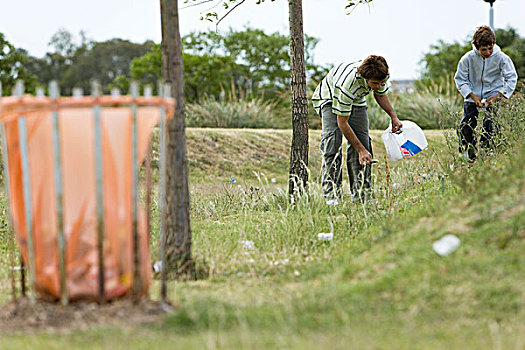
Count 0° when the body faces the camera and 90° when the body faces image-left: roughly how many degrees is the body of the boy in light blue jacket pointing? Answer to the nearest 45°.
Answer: approximately 0°

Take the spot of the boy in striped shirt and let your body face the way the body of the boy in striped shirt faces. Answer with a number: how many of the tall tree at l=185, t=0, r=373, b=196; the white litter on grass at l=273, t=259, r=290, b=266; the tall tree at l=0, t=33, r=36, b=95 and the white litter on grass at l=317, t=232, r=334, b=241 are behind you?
2

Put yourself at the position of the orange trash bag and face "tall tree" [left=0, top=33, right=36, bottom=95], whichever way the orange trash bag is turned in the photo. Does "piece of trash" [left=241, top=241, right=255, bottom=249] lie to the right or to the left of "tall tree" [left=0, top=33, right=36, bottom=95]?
right

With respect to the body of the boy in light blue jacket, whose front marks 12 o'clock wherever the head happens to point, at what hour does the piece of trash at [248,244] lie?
The piece of trash is roughly at 1 o'clock from the boy in light blue jacket.

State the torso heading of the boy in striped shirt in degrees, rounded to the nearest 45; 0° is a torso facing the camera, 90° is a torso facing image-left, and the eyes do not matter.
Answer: approximately 315°

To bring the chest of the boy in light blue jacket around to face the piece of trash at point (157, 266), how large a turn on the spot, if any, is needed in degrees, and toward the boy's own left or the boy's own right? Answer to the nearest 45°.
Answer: approximately 45° to the boy's own right

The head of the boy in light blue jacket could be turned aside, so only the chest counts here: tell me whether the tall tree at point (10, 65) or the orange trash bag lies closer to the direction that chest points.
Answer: the orange trash bag

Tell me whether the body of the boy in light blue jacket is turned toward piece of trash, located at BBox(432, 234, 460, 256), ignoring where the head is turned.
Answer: yes

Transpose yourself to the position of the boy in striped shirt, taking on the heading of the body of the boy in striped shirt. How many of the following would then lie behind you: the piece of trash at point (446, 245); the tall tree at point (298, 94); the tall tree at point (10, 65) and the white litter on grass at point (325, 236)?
2

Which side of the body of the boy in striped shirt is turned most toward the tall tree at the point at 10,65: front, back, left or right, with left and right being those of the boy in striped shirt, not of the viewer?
back

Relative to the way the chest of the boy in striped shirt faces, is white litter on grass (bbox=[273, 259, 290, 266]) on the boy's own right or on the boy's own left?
on the boy's own right

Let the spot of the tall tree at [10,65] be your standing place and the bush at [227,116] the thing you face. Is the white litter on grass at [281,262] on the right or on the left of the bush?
right
